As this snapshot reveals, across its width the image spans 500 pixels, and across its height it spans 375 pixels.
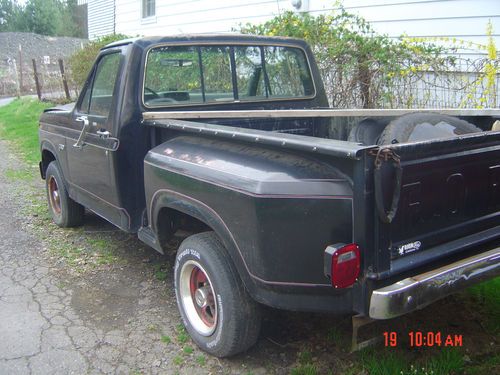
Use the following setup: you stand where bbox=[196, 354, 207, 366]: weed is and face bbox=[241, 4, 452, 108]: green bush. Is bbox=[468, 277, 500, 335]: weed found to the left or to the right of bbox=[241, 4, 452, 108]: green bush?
right

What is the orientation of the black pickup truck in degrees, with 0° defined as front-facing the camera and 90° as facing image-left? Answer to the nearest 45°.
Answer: approximately 135°

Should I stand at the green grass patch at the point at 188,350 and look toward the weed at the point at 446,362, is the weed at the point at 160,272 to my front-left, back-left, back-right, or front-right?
back-left
